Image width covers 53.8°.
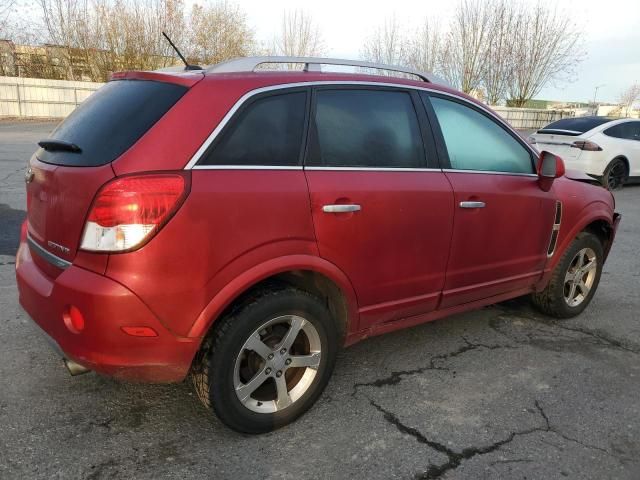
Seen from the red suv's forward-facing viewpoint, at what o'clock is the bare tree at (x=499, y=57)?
The bare tree is roughly at 11 o'clock from the red suv.

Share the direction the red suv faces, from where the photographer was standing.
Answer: facing away from the viewer and to the right of the viewer

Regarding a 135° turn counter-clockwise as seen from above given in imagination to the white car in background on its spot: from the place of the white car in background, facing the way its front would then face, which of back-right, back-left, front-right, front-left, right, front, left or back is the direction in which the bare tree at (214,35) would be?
front-right

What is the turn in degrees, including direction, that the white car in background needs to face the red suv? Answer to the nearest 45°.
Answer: approximately 135° to its right

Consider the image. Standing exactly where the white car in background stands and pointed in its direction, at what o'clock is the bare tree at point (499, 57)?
The bare tree is roughly at 10 o'clock from the white car in background.

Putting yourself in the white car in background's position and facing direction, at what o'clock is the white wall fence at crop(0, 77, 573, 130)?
The white wall fence is roughly at 8 o'clock from the white car in background.

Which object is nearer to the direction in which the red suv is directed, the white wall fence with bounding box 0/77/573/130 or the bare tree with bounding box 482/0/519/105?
the bare tree

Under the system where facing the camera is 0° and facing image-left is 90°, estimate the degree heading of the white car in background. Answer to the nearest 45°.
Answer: approximately 225°

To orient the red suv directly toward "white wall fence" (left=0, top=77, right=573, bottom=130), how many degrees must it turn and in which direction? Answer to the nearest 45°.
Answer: approximately 90° to its left
